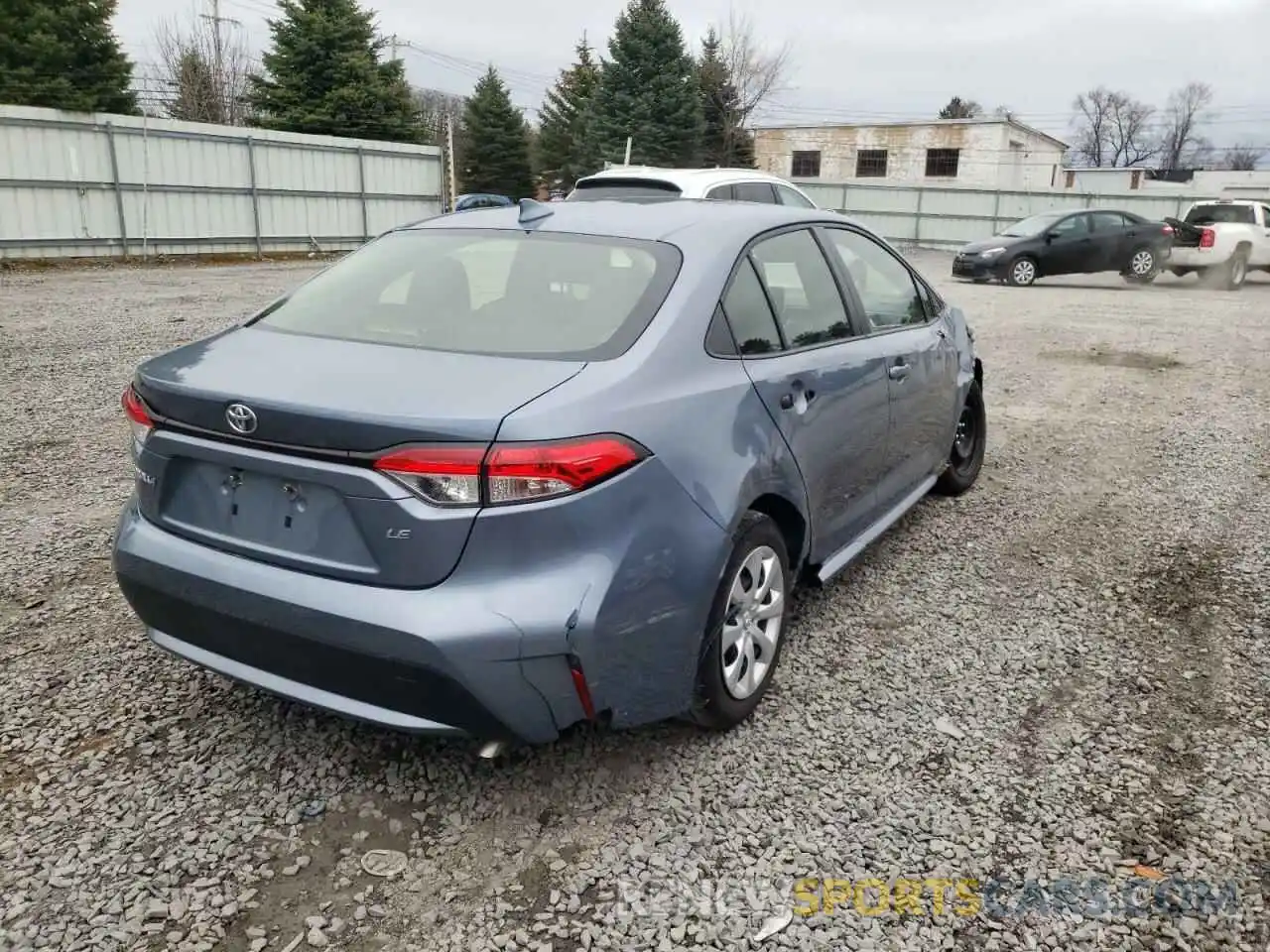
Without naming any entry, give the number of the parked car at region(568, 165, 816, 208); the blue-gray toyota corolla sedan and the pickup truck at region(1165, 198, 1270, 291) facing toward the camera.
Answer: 0

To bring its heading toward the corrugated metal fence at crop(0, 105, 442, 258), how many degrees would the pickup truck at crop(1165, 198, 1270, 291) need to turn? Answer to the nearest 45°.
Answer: approximately 180°

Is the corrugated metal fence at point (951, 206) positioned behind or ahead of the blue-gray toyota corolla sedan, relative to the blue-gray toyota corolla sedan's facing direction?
ahead

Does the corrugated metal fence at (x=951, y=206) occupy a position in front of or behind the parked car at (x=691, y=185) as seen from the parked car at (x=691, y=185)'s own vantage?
in front

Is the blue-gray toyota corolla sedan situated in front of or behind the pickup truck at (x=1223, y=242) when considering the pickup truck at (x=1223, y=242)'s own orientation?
behind

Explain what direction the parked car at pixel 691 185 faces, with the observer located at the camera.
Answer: facing away from the viewer and to the right of the viewer

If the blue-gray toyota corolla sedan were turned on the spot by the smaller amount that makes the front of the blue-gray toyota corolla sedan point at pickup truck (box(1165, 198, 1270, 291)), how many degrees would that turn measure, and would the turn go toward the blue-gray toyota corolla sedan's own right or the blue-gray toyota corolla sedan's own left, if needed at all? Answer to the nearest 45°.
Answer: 0° — it already faces it

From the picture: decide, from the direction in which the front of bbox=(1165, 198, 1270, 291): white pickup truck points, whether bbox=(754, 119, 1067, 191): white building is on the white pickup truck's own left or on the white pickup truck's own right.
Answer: on the white pickup truck's own left

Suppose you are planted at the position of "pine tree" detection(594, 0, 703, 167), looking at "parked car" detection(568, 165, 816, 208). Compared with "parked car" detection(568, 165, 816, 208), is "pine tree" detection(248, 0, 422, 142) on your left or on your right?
right

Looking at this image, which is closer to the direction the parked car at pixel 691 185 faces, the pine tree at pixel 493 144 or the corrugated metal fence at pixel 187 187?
the pine tree

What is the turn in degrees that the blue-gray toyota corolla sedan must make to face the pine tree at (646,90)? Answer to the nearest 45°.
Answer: approximately 45° to its left

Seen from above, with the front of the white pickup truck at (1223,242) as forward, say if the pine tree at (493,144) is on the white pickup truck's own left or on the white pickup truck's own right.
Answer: on the white pickup truck's own left

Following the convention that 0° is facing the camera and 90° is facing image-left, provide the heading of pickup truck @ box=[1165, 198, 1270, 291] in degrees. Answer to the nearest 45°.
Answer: approximately 225°

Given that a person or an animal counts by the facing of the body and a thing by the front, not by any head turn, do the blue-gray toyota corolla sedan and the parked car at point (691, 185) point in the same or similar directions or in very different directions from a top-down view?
same or similar directions

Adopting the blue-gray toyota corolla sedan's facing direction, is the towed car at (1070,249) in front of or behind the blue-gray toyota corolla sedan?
in front

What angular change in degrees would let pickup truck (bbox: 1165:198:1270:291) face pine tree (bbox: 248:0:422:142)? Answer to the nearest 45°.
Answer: approximately 135° to its left

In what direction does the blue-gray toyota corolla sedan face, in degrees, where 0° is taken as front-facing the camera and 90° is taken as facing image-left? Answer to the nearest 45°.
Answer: approximately 225°
